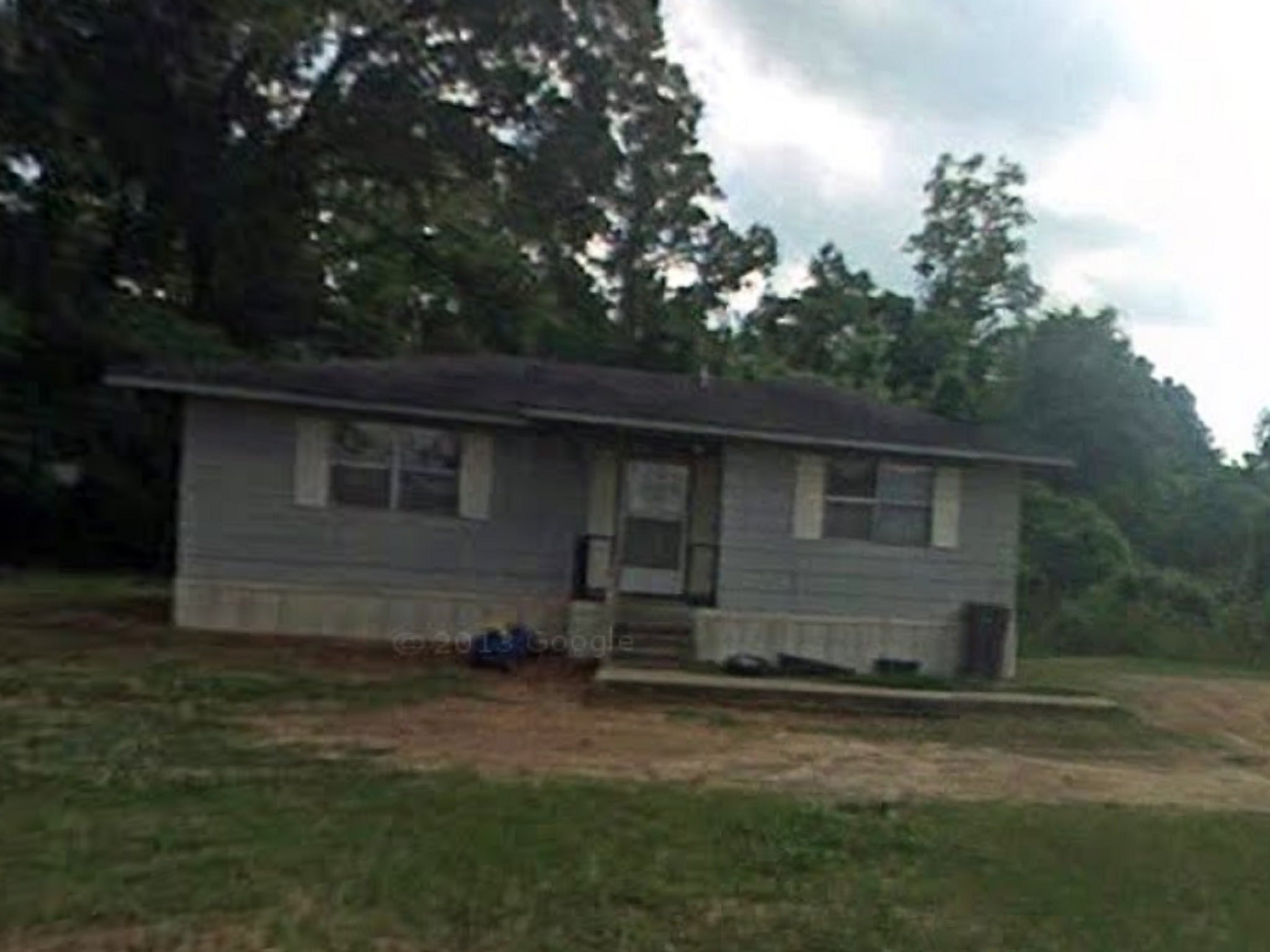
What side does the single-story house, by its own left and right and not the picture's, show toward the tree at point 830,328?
back

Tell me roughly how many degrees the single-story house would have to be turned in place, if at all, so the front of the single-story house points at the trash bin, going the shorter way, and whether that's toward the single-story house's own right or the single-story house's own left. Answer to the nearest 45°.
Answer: approximately 90° to the single-story house's own left

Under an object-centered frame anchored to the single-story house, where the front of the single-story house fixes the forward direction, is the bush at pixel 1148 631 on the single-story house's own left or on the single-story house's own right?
on the single-story house's own left

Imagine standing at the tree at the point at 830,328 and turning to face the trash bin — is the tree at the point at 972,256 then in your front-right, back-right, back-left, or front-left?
back-left

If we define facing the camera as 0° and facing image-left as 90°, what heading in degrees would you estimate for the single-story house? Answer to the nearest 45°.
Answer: approximately 0°

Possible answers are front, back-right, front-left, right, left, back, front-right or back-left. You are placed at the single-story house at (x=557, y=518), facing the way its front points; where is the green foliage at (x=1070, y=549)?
back-left
